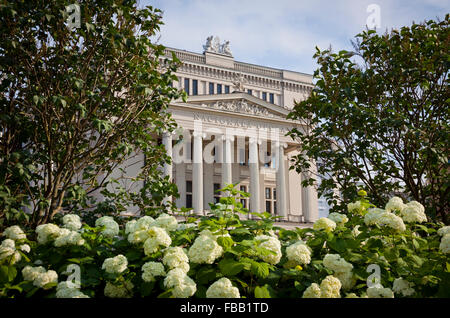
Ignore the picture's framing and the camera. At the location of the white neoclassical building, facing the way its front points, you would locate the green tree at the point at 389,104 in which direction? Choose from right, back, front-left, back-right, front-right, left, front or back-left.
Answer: front-right

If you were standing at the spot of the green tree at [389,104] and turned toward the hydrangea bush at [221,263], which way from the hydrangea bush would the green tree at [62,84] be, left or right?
right

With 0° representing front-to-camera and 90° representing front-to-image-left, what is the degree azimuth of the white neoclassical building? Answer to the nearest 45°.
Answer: approximately 315°

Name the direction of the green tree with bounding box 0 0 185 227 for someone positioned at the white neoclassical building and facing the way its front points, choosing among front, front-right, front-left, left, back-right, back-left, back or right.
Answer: front-right

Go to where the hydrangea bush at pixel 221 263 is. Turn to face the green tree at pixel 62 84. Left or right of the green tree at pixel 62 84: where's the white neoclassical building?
right

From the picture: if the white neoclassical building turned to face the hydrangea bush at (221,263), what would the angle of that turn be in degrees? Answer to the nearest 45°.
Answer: approximately 45° to its right
